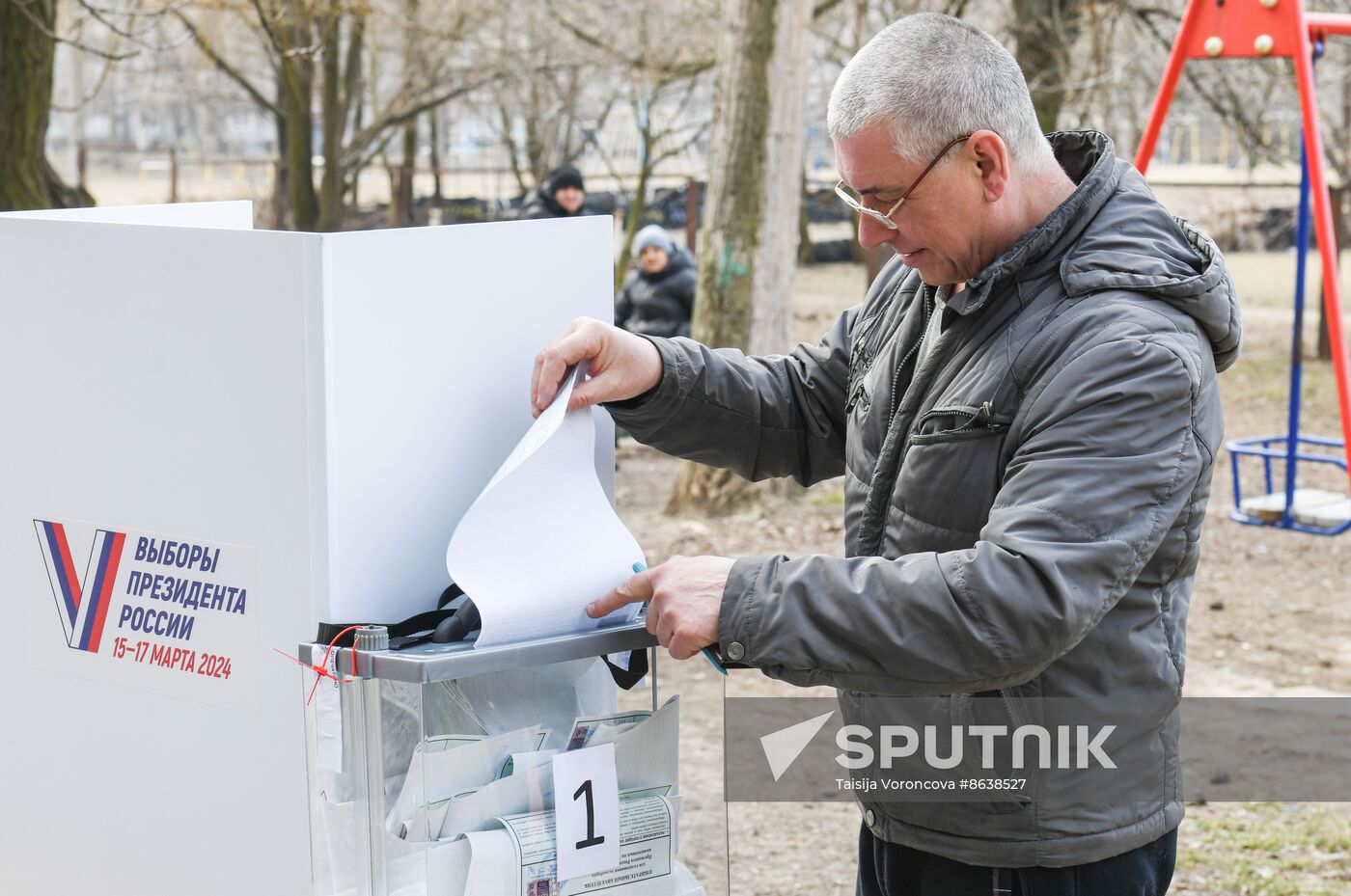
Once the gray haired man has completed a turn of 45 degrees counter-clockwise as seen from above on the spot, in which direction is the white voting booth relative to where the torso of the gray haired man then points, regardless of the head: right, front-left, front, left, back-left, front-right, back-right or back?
right

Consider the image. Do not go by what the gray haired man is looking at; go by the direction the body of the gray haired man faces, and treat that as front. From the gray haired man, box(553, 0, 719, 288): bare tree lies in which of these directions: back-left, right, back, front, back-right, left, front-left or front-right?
back-right

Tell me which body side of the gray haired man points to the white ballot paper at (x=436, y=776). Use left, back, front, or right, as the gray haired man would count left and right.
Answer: front

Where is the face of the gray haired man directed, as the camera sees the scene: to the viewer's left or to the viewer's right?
to the viewer's left

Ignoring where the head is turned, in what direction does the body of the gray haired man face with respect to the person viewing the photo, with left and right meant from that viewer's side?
facing the viewer and to the left of the viewer

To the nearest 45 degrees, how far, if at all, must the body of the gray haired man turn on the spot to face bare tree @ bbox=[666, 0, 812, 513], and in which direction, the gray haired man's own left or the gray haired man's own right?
approximately 135° to the gray haired man's own right

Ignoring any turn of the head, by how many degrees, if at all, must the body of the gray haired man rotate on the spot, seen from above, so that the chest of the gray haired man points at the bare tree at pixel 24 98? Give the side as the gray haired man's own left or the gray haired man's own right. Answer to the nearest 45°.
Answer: approximately 90° to the gray haired man's own right
